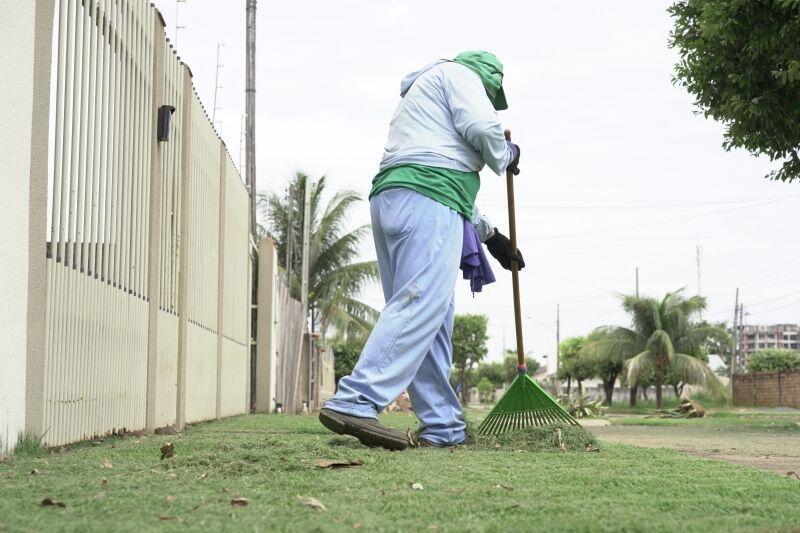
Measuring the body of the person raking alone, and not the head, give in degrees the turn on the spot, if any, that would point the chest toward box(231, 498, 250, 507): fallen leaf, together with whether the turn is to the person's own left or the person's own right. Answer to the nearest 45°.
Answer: approximately 135° to the person's own right

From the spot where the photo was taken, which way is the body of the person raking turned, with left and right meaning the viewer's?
facing away from the viewer and to the right of the viewer

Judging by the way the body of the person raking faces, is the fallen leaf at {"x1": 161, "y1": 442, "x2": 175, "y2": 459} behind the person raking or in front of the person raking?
behind

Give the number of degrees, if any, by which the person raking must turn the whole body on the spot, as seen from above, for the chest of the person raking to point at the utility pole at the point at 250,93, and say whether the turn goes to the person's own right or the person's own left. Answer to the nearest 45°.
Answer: approximately 45° to the person's own left

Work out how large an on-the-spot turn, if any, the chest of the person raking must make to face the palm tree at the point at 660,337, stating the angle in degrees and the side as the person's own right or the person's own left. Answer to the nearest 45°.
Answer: approximately 45° to the person's own left

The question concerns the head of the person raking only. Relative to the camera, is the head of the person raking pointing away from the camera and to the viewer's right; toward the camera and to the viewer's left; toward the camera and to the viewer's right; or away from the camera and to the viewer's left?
away from the camera and to the viewer's right

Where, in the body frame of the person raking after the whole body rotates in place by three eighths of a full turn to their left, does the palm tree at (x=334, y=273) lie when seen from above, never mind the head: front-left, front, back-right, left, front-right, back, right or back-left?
right

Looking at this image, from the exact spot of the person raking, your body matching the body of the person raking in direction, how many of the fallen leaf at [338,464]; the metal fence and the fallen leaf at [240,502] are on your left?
1

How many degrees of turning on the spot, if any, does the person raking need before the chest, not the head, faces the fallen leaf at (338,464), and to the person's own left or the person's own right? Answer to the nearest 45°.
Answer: approximately 135° to the person's own right

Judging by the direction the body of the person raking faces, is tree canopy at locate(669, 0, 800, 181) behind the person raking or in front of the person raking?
in front
